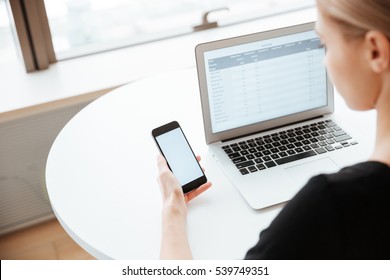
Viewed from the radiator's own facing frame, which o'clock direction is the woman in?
The woman is roughly at 11 o'clock from the radiator.

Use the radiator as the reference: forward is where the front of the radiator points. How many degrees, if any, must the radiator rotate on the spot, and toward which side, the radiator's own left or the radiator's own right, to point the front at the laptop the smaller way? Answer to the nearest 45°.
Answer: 0° — it already faces it

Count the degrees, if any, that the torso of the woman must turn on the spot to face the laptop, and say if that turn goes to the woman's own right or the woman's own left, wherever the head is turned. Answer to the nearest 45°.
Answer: approximately 45° to the woman's own right

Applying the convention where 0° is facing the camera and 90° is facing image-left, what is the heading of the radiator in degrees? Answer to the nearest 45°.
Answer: approximately 315°

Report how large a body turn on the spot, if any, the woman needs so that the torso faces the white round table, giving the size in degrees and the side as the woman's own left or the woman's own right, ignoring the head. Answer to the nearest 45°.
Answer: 0° — they already face it

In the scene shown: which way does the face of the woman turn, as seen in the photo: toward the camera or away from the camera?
away from the camera

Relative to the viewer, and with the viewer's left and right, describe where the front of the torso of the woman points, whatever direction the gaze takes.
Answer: facing away from the viewer and to the left of the viewer
